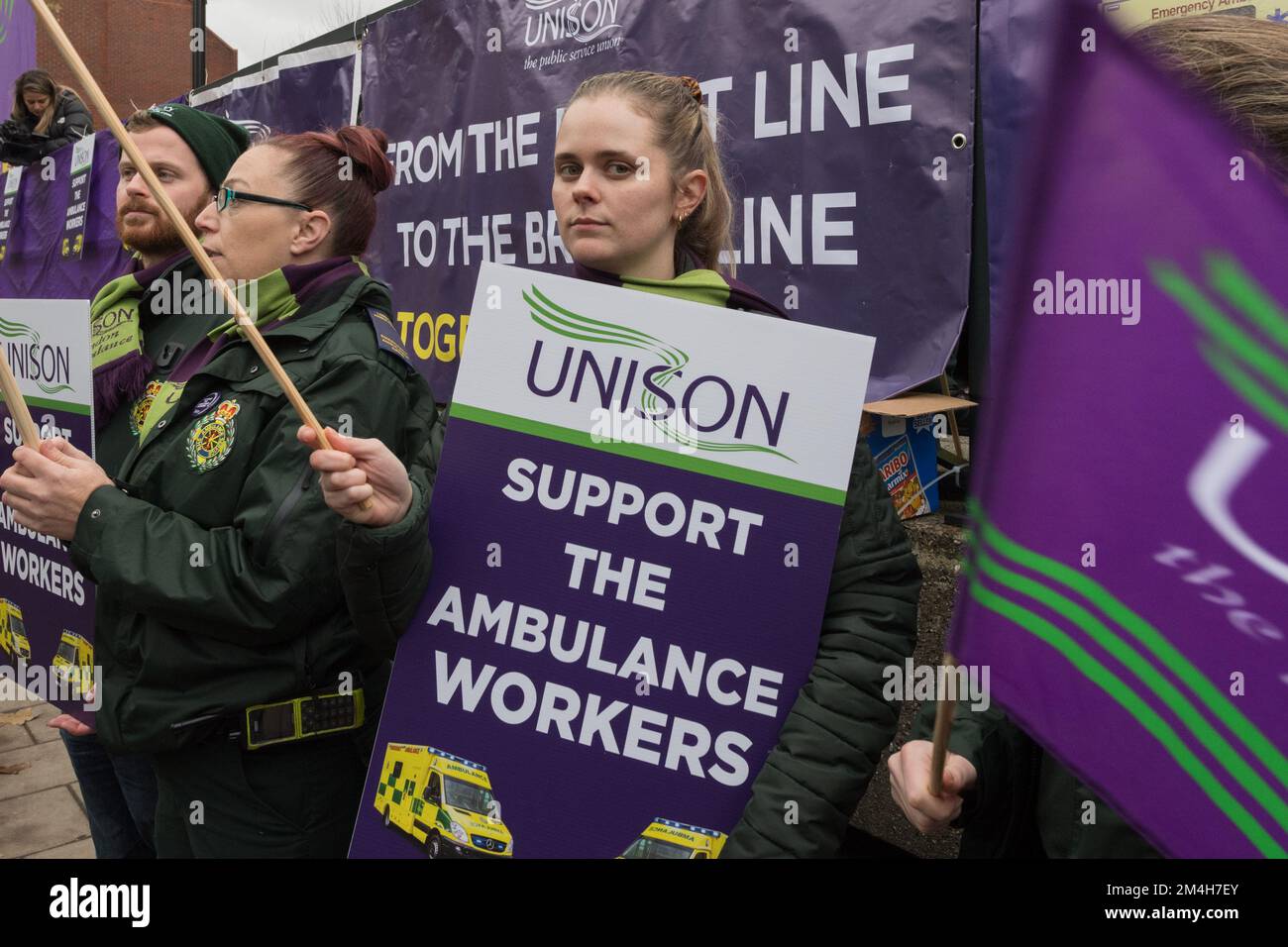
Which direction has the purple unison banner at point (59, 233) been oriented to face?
toward the camera

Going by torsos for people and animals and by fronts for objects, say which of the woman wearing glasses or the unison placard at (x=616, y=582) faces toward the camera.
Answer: the unison placard

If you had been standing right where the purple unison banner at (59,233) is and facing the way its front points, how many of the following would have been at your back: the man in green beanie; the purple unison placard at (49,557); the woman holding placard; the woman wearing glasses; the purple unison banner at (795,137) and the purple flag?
0

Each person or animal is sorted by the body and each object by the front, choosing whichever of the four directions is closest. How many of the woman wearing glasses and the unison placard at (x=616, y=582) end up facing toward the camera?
1

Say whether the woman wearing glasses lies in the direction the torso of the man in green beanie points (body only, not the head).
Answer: no

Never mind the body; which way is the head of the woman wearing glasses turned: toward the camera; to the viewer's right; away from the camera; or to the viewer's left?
to the viewer's left

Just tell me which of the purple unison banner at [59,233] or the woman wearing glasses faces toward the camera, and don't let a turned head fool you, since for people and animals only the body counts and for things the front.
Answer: the purple unison banner

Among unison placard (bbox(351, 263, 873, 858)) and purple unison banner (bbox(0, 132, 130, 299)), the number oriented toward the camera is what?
2

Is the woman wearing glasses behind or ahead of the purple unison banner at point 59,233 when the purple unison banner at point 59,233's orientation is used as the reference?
ahead

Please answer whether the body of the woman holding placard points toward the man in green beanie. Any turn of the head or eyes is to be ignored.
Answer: no

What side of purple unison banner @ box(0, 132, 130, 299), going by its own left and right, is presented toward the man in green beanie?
front

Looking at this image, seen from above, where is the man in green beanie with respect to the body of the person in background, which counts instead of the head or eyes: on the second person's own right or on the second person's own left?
on the second person's own left

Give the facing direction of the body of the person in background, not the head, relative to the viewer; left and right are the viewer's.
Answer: facing the viewer and to the left of the viewer

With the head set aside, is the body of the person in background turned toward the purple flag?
no
